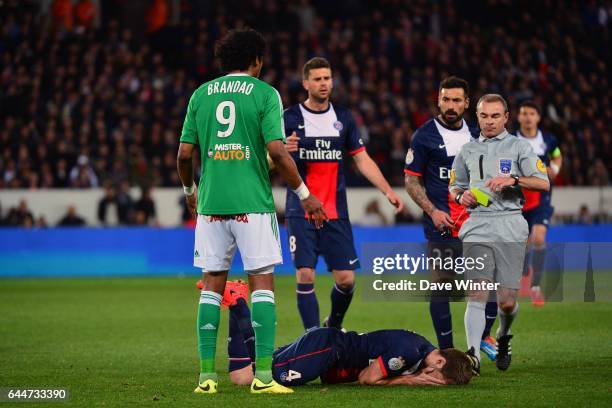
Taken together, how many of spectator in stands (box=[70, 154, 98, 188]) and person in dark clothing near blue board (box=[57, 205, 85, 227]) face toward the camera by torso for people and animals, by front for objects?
2

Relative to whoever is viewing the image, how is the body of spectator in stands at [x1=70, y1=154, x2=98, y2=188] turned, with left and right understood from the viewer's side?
facing the viewer

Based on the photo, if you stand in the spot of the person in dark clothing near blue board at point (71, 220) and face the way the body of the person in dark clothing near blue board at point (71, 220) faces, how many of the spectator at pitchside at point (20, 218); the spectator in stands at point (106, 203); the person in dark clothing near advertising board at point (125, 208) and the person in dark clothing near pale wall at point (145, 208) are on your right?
1

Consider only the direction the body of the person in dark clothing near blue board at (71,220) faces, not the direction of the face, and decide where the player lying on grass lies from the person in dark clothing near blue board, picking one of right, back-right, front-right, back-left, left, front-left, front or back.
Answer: front

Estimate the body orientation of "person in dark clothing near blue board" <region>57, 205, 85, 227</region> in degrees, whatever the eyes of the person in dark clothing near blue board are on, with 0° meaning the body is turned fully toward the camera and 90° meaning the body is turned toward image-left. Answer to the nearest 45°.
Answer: approximately 0°

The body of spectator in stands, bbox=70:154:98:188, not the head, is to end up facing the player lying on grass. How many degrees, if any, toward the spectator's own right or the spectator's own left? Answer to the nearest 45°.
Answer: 0° — they already face them

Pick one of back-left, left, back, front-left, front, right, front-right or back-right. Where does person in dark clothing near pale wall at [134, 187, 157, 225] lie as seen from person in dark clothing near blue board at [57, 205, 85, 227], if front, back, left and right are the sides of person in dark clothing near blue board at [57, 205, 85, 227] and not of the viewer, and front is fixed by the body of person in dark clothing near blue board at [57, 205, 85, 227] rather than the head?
left

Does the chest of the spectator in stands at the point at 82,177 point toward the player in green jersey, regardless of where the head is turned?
yes

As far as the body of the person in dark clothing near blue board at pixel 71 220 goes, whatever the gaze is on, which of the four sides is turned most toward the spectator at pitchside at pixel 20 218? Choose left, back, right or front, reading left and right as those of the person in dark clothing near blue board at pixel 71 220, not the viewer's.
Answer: right
